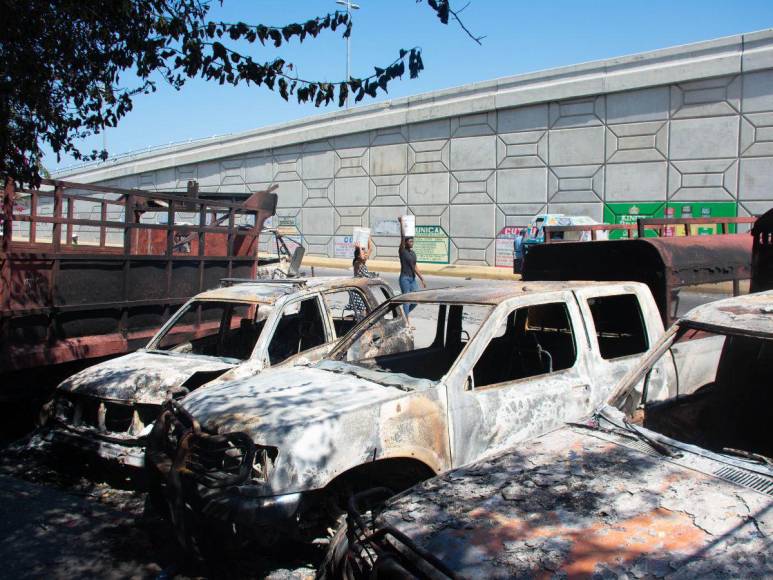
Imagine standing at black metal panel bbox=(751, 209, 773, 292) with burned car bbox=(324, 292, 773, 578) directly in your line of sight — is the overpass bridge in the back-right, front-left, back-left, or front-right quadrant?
back-right

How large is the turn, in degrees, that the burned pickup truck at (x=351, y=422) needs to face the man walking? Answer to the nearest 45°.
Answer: approximately 135° to its right

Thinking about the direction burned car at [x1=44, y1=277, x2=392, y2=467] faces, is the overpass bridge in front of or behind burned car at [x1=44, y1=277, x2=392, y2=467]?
behind

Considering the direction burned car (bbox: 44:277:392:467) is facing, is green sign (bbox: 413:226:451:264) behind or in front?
behind

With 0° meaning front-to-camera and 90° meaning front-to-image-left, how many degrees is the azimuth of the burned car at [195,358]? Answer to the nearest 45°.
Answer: approximately 45°

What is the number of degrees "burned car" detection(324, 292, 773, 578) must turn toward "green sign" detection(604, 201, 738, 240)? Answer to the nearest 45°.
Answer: approximately 135° to its right

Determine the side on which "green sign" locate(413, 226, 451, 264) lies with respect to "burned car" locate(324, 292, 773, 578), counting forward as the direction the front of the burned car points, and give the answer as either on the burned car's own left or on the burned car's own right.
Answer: on the burned car's own right
